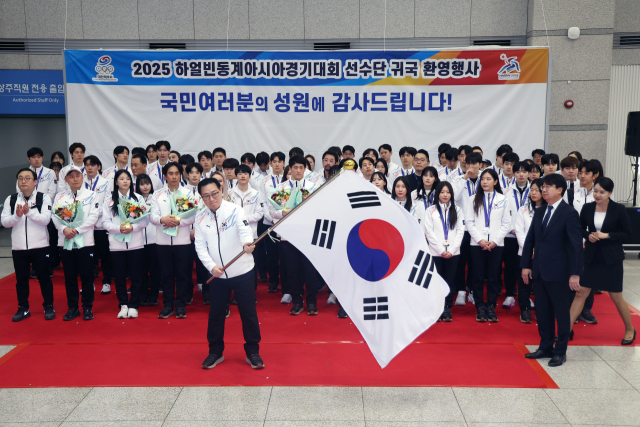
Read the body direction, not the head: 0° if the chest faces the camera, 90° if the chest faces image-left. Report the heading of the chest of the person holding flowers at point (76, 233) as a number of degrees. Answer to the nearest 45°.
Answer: approximately 0°

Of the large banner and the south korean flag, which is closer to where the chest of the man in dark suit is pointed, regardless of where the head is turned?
the south korean flag

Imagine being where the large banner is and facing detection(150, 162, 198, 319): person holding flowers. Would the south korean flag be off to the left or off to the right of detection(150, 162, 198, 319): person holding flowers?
left

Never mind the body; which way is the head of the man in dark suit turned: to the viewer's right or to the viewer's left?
to the viewer's left

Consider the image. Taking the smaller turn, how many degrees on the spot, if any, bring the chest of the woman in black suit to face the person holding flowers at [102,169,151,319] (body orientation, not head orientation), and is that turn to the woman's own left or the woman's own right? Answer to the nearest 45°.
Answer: approximately 45° to the woman's own right

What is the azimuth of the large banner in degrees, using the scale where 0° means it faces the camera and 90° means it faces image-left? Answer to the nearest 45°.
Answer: approximately 0°

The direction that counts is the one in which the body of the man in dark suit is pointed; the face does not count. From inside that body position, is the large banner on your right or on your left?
on your right

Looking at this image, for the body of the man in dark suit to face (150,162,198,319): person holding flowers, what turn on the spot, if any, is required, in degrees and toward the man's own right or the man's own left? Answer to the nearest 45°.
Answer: approximately 45° to the man's own right

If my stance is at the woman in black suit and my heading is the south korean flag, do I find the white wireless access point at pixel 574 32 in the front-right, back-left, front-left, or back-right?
back-right
